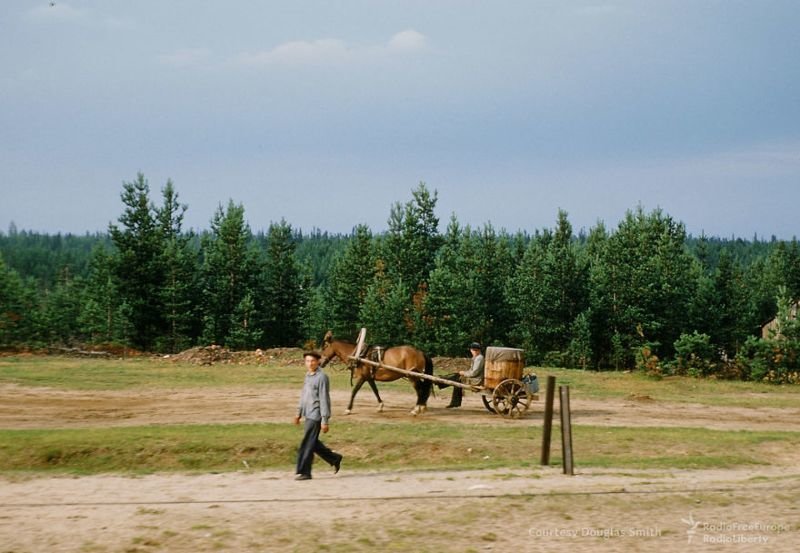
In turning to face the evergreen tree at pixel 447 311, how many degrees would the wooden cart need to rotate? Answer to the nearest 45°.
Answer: approximately 90° to its right

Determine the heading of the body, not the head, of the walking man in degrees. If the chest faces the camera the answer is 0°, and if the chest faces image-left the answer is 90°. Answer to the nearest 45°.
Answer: approximately 45°

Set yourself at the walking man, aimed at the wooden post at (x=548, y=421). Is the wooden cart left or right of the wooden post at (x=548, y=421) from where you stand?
left

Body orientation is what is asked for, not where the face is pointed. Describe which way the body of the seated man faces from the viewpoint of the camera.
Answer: to the viewer's left

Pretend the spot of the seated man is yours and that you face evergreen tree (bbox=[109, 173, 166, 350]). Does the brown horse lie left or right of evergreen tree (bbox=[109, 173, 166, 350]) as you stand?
left

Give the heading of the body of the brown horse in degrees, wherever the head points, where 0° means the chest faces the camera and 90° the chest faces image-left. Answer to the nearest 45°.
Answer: approximately 90°

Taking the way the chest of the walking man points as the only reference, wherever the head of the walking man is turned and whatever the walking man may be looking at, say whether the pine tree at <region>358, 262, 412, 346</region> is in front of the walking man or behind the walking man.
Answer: behind

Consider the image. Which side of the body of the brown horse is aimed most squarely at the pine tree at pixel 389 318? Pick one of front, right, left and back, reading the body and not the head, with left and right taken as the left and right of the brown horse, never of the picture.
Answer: right

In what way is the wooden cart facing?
to the viewer's left

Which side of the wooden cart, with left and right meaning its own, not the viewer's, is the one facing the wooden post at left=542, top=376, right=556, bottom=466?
left

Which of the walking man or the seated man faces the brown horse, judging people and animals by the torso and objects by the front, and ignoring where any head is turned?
the seated man

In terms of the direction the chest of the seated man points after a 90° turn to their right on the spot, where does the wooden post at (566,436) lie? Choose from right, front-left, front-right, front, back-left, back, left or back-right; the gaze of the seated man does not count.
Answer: back

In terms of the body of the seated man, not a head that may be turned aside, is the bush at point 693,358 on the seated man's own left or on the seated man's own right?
on the seated man's own right

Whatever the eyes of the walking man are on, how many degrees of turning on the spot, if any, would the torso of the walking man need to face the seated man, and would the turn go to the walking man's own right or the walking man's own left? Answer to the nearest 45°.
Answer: approximately 180°

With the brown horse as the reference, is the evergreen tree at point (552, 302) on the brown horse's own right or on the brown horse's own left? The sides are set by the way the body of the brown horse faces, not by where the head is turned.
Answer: on the brown horse's own right

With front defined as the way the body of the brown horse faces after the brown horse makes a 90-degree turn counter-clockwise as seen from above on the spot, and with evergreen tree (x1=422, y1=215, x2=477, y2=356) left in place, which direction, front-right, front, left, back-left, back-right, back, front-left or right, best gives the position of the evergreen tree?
back
